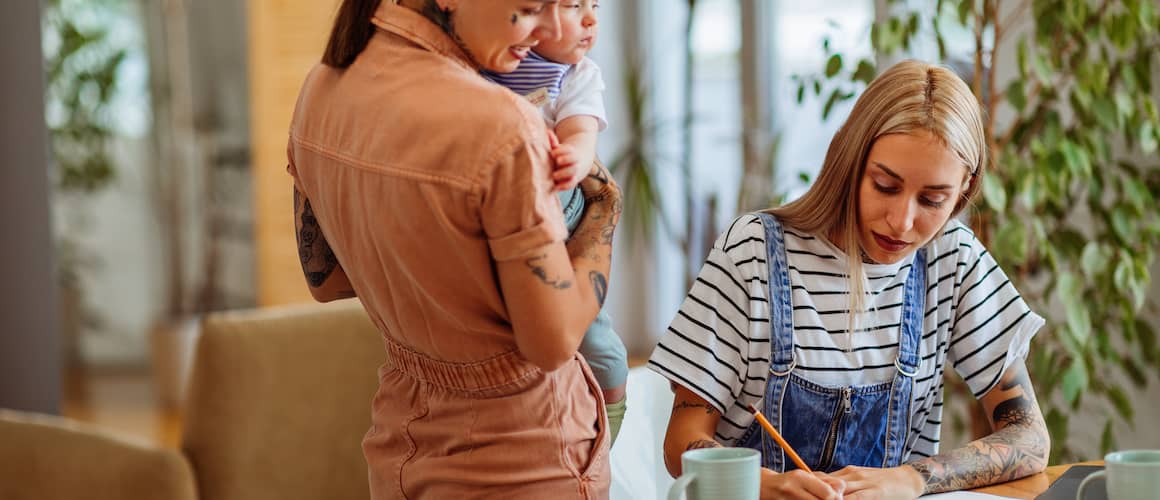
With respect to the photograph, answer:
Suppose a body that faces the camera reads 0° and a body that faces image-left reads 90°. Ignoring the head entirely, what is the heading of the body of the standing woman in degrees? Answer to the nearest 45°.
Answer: approximately 225°

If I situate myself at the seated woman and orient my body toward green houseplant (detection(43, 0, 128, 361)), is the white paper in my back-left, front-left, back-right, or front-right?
back-left

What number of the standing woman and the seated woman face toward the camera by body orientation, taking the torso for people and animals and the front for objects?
1

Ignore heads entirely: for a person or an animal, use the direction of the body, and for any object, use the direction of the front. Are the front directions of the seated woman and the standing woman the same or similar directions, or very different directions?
very different directions

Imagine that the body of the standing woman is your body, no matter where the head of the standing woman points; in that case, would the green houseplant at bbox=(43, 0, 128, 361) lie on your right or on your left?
on your left

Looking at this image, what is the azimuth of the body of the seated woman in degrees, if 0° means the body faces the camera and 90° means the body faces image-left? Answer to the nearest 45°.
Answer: approximately 0°
